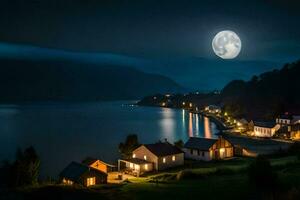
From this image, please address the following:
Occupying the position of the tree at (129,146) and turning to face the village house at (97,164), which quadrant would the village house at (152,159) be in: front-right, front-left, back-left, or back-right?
front-left

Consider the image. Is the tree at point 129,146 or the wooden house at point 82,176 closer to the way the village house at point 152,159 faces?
the wooden house

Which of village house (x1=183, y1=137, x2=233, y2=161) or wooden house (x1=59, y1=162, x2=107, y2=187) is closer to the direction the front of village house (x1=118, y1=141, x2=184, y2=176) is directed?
the wooden house

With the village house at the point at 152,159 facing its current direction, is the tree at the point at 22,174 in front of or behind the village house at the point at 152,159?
in front

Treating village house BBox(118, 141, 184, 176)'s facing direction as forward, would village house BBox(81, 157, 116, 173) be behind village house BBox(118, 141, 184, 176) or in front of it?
in front

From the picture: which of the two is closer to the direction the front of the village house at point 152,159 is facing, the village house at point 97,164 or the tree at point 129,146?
the village house

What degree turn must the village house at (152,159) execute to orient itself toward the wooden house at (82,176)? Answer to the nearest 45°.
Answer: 0° — it already faces it

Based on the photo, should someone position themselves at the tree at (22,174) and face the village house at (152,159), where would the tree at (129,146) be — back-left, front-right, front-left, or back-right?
front-left

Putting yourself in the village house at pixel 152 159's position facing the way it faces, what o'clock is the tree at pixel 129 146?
The tree is roughly at 4 o'clock from the village house.
